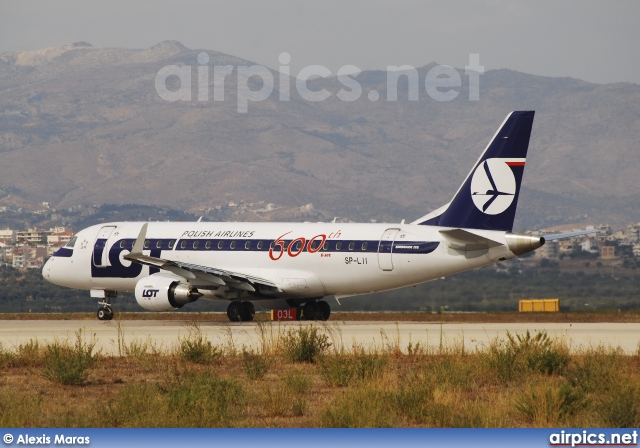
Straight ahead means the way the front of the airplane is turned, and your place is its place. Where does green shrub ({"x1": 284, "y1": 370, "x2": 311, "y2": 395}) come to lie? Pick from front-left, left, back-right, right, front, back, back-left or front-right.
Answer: back-left

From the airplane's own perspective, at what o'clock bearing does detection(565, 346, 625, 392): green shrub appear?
The green shrub is roughly at 7 o'clock from the airplane.

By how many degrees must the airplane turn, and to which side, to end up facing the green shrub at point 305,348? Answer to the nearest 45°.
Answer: approximately 135° to its left

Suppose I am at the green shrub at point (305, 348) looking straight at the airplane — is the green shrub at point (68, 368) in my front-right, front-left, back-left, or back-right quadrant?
back-left

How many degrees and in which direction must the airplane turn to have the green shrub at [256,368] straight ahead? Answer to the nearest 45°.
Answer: approximately 135° to its left

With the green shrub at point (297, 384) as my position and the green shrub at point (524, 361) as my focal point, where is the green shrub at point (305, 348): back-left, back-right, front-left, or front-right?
front-left

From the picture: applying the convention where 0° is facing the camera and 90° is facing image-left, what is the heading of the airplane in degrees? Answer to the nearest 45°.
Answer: approximately 135°
